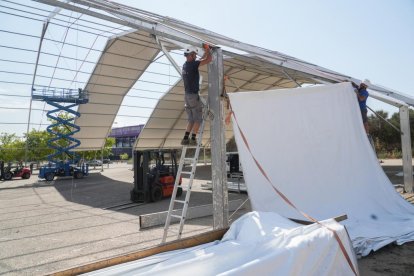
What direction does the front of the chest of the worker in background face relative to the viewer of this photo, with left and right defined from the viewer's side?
facing to the left of the viewer

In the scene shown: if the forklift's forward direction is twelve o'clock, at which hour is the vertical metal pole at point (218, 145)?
The vertical metal pole is roughly at 10 o'clock from the forklift.

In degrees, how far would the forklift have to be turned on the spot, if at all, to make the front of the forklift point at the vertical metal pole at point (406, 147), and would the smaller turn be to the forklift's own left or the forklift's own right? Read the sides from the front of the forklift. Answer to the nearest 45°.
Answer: approximately 135° to the forklift's own left

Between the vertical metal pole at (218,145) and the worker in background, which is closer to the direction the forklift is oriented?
the vertical metal pole

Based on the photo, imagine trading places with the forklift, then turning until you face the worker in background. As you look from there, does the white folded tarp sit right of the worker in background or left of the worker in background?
right

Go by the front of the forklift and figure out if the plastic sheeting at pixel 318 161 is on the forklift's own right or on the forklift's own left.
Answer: on the forklift's own left

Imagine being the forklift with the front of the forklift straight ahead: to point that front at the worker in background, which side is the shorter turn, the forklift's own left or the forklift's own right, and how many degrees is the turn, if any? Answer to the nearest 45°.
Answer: approximately 90° to the forklift's own left

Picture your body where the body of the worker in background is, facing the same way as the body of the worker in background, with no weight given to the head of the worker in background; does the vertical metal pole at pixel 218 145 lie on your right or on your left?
on your left

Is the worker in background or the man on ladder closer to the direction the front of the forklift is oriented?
the man on ladder
